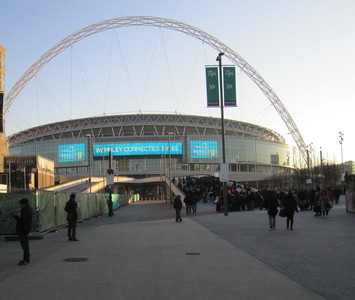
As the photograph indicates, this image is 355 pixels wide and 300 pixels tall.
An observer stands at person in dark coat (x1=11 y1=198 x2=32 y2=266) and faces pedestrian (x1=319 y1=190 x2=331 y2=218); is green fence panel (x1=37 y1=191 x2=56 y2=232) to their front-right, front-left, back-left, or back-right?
front-left

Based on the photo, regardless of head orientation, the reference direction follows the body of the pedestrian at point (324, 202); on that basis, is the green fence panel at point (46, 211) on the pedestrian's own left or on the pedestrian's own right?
on the pedestrian's own left

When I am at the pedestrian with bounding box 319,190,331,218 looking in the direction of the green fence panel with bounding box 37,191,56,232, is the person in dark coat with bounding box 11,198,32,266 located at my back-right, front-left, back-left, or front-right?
front-left

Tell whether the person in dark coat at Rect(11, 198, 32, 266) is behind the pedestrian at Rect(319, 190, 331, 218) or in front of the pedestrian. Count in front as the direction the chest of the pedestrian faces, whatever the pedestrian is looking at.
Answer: behind

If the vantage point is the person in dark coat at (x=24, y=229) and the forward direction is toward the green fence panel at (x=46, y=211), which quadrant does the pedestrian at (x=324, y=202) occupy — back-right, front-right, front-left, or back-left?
front-right

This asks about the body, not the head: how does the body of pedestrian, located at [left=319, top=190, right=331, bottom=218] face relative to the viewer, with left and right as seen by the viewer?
facing away from the viewer
